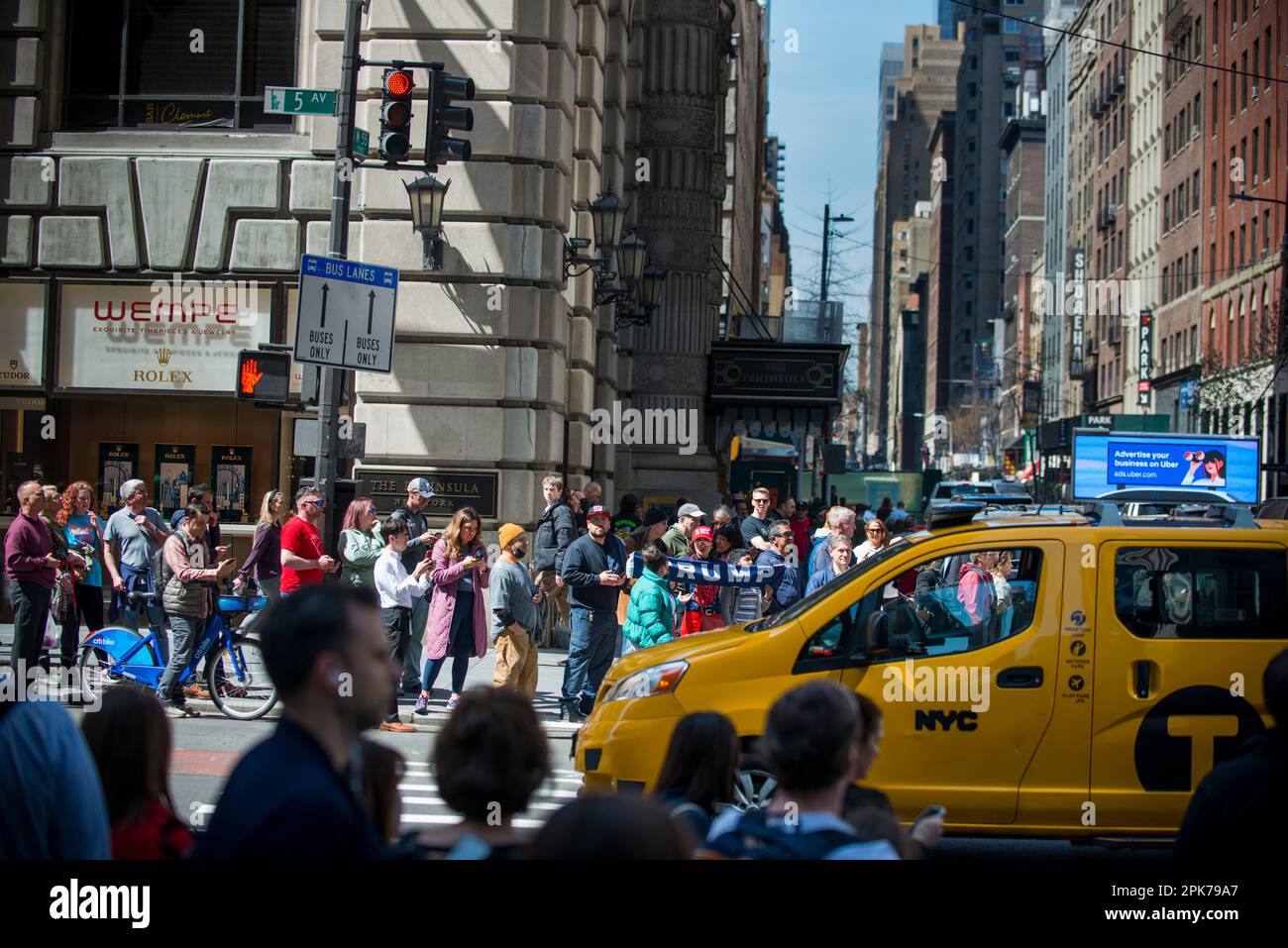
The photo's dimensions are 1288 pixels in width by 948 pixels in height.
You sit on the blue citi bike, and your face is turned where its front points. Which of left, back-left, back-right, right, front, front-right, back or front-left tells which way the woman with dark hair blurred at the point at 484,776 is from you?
right

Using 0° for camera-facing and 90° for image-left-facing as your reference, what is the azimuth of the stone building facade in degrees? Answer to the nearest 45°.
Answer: approximately 0°

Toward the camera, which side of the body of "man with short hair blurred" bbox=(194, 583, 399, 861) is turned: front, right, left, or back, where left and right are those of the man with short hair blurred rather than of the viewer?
right

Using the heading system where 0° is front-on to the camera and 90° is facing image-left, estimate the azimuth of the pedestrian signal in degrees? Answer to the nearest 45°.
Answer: approximately 0°

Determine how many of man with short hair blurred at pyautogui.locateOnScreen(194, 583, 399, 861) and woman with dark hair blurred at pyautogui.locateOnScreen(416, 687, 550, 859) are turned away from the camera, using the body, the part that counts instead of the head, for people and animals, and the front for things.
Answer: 1

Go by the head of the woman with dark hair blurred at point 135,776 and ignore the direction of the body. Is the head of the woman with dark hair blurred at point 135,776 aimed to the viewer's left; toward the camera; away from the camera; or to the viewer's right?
away from the camera

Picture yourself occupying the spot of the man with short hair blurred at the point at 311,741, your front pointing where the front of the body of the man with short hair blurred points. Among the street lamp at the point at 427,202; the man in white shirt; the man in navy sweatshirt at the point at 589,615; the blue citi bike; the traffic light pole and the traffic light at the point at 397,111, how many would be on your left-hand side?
6

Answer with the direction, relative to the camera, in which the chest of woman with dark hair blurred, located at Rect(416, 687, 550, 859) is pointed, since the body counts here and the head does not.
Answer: away from the camera

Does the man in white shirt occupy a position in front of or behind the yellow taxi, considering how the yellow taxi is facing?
in front

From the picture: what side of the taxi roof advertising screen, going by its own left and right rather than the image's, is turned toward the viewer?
front

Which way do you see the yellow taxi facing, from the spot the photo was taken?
facing to the left of the viewer

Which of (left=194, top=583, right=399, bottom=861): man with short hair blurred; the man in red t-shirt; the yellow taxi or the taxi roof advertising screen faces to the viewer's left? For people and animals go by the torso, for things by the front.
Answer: the yellow taxi
